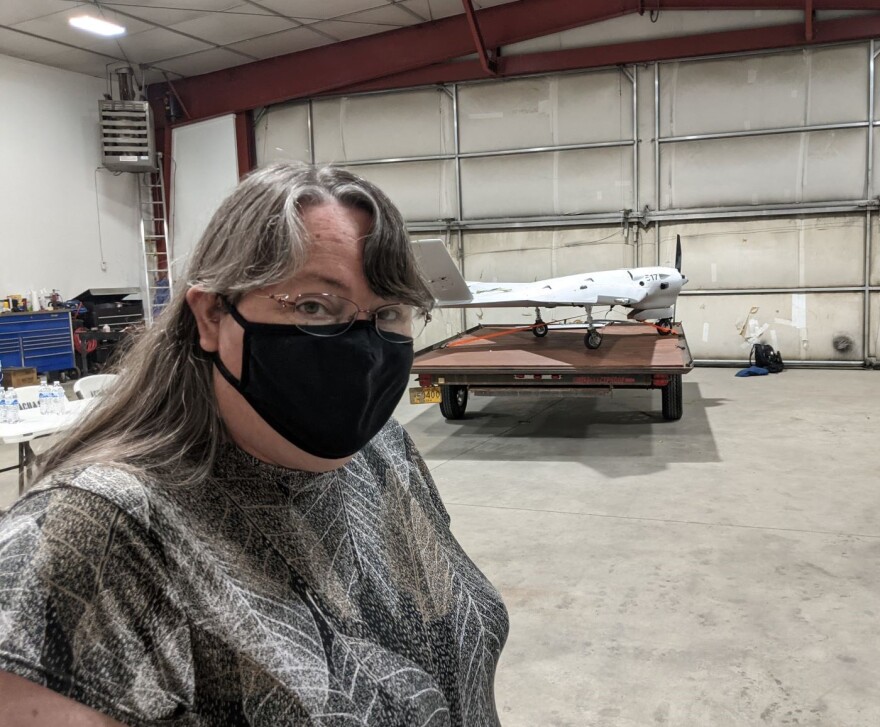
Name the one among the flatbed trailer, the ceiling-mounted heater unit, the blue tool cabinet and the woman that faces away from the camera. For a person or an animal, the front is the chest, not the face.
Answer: the flatbed trailer

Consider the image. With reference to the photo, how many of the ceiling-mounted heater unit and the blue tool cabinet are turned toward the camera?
2

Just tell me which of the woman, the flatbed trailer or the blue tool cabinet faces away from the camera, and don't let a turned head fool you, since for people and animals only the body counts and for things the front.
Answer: the flatbed trailer

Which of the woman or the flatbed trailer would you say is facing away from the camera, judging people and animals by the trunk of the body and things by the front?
the flatbed trailer

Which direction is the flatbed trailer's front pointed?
away from the camera

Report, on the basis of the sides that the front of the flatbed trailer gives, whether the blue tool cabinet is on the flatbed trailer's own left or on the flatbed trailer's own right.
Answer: on the flatbed trailer's own left

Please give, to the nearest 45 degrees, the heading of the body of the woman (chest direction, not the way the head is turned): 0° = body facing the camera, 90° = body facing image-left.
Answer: approximately 315°

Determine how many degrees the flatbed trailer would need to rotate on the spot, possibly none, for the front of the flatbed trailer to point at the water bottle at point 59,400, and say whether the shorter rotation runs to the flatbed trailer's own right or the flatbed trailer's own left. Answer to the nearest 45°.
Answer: approximately 135° to the flatbed trailer's own left

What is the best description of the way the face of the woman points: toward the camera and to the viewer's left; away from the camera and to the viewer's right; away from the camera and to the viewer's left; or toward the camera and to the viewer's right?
toward the camera and to the viewer's right
